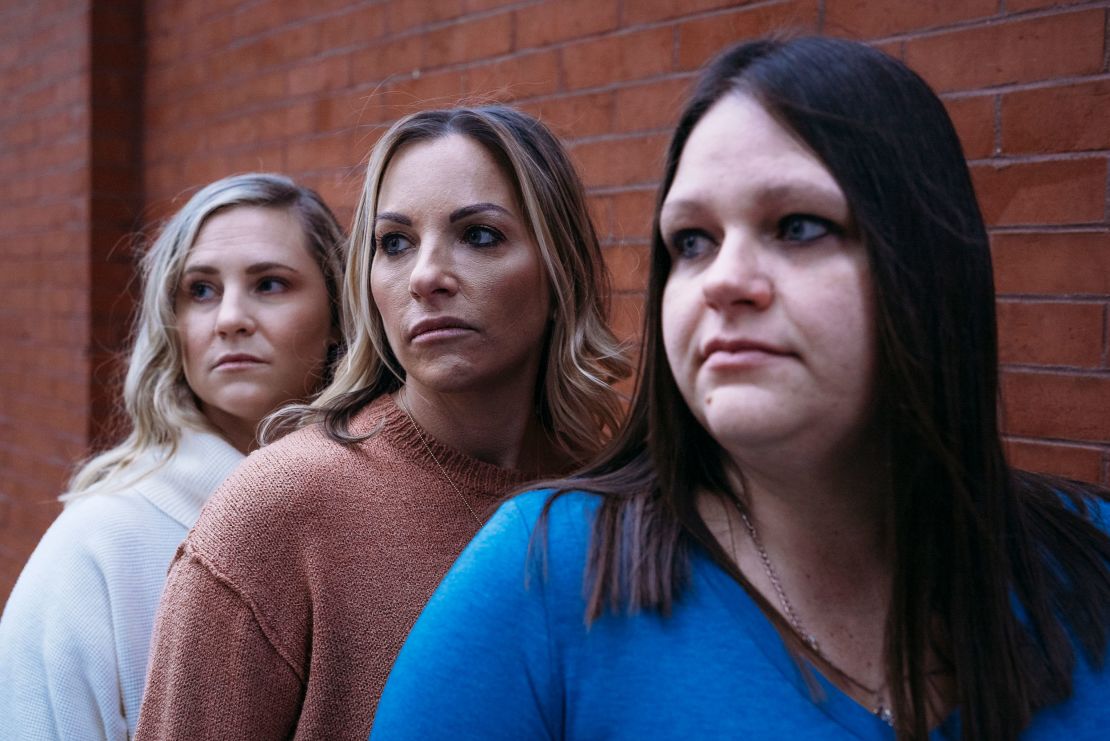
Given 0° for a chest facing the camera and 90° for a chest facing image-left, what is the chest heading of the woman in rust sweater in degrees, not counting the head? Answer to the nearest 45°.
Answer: approximately 315°

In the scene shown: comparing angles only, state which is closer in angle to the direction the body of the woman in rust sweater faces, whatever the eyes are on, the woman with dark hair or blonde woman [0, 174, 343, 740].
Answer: the woman with dark hair

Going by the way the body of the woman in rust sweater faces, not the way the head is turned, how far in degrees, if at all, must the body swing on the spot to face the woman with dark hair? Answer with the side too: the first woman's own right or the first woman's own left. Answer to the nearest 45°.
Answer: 0° — they already face them

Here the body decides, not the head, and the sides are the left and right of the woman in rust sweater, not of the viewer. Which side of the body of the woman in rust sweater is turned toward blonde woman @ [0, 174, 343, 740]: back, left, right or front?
back

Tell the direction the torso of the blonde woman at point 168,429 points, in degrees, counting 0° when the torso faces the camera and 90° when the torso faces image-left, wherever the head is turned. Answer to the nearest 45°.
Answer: approximately 315°
